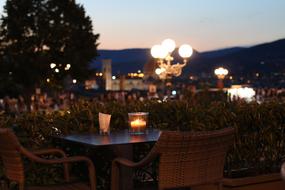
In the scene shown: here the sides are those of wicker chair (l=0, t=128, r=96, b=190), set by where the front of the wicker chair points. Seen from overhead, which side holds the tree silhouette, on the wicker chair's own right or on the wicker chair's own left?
on the wicker chair's own left

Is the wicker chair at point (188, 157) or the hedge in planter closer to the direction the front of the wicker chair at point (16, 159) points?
the hedge in planter

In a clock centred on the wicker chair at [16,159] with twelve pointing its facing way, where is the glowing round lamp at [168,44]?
The glowing round lamp is roughly at 11 o'clock from the wicker chair.

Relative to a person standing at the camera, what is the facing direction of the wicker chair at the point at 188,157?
facing away from the viewer and to the left of the viewer

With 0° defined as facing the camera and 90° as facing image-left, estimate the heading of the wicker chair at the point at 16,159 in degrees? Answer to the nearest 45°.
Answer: approximately 225°

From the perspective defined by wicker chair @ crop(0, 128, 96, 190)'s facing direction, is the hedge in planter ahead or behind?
ahead

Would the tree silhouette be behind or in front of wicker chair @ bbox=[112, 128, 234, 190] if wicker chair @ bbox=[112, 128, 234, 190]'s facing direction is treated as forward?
in front

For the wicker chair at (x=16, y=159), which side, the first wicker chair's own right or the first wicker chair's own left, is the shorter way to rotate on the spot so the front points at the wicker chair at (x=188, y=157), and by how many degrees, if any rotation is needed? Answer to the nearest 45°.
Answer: approximately 45° to the first wicker chair's own right

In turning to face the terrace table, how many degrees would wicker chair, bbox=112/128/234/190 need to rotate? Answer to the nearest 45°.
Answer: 0° — it already faces it
